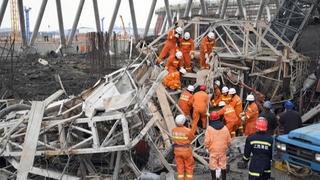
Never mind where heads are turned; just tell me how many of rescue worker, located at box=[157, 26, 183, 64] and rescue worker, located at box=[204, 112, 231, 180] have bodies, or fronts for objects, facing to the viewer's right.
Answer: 1

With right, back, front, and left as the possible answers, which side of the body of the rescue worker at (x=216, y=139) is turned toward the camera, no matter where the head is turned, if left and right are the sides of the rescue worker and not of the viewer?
back

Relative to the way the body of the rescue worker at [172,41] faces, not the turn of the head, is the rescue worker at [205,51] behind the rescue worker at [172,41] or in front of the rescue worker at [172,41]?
in front

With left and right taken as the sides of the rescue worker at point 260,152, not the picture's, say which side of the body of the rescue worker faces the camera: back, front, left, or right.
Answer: back

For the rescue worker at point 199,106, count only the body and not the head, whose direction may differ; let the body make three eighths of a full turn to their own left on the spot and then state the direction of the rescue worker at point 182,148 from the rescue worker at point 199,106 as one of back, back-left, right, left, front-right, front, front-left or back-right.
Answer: front-left

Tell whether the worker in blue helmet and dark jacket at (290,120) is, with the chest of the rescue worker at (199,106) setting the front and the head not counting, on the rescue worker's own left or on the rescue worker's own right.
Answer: on the rescue worker's own right

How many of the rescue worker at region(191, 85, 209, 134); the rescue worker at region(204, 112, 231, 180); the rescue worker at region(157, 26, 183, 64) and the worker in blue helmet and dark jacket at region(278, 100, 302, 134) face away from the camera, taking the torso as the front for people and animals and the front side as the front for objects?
3

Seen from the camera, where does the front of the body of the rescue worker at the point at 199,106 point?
away from the camera
